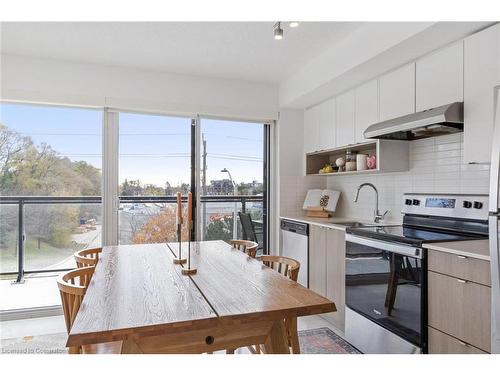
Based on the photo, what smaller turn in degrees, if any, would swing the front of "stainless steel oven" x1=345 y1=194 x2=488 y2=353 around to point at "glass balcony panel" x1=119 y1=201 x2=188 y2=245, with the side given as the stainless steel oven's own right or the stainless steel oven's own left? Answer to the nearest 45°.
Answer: approximately 45° to the stainless steel oven's own right

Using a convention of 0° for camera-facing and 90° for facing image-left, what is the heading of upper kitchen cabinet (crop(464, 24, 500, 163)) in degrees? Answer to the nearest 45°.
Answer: approximately 45°

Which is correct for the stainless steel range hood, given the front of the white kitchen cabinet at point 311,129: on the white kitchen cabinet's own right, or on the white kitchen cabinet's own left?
on the white kitchen cabinet's own left

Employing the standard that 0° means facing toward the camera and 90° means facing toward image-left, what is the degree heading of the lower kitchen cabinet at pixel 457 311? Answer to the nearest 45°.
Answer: approximately 45°

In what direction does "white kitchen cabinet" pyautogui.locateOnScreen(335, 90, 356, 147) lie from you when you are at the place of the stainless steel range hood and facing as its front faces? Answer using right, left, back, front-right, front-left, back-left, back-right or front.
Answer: right

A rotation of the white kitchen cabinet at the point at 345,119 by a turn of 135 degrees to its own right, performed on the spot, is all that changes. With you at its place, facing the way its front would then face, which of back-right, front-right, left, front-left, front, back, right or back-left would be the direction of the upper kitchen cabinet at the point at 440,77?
back-right

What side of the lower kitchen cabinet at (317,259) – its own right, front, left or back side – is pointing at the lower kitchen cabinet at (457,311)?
left

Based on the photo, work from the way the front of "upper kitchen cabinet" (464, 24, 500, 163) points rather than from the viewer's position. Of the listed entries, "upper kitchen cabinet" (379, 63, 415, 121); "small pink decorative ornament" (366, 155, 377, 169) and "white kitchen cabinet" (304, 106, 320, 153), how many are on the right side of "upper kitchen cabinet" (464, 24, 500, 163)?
3

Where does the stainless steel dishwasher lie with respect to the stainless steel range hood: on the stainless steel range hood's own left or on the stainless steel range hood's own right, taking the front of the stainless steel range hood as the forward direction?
on the stainless steel range hood's own right

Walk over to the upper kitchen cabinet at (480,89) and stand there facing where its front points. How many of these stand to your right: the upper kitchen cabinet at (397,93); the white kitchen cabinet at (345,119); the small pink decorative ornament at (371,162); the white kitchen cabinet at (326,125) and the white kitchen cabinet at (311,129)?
5
